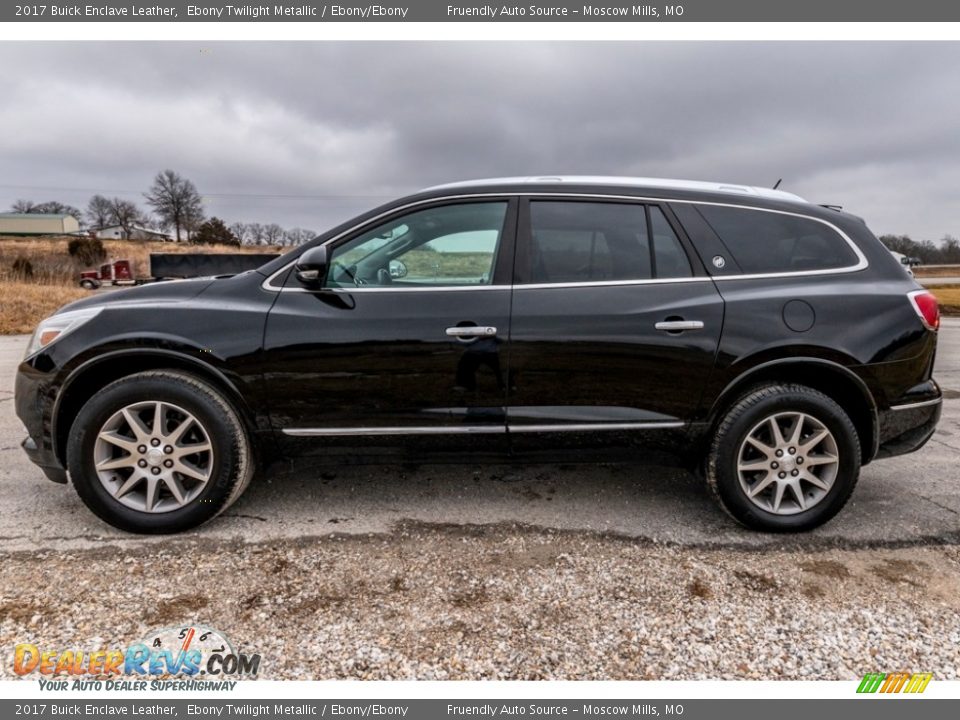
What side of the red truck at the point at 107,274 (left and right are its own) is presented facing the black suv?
left

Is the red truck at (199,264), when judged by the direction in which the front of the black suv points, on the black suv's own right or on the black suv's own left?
on the black suv's own right

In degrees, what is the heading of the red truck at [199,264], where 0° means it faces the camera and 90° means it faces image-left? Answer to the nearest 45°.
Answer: approximately 90°

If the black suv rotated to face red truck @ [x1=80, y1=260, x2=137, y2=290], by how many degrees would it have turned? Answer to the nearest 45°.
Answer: approximately 45° to its right

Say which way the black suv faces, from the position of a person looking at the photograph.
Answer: facing to the left of the viewer

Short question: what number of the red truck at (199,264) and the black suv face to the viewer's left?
2
